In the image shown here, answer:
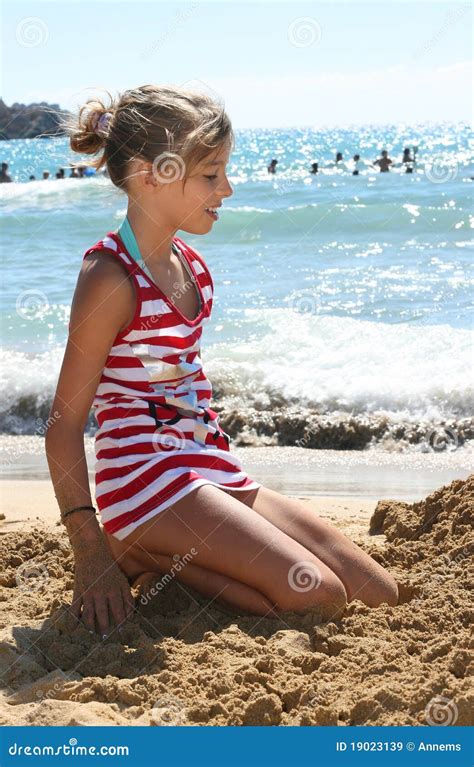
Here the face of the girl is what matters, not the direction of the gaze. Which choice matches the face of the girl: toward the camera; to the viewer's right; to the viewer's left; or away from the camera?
to the viewer's right

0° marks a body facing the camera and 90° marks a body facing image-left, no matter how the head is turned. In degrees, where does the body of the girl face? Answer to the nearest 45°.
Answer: approximately 315°
